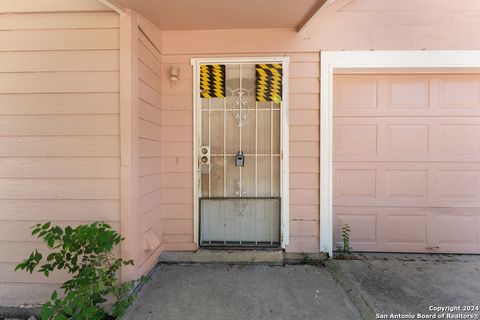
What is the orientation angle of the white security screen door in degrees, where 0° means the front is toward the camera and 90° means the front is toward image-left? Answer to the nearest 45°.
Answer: approximately 0°
